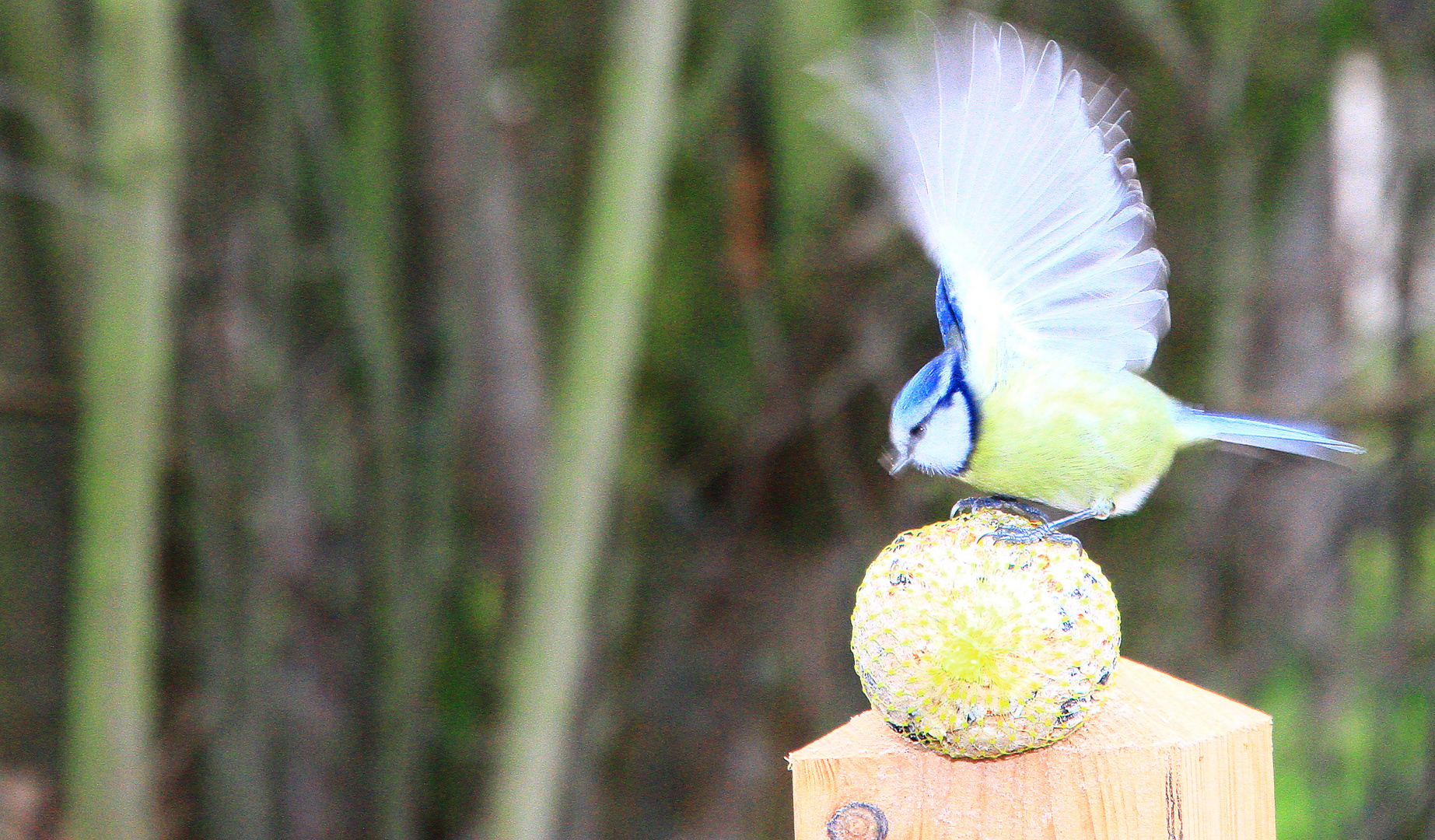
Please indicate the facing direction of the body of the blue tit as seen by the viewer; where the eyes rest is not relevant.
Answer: to the viewer's left

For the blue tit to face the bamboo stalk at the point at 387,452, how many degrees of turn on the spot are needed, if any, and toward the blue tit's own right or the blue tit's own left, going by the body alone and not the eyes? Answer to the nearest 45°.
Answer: approximately 45° to the blue tit's own right

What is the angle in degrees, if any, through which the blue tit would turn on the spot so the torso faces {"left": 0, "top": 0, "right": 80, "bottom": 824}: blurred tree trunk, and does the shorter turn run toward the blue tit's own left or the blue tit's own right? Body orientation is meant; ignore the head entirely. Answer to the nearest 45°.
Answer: approximately 45° to the blue tit's own right

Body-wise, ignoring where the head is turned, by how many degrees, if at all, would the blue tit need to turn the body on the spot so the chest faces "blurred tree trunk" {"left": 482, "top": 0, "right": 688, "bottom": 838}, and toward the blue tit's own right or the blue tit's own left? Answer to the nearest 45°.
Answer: approximately 45° to the blue tit's own right
